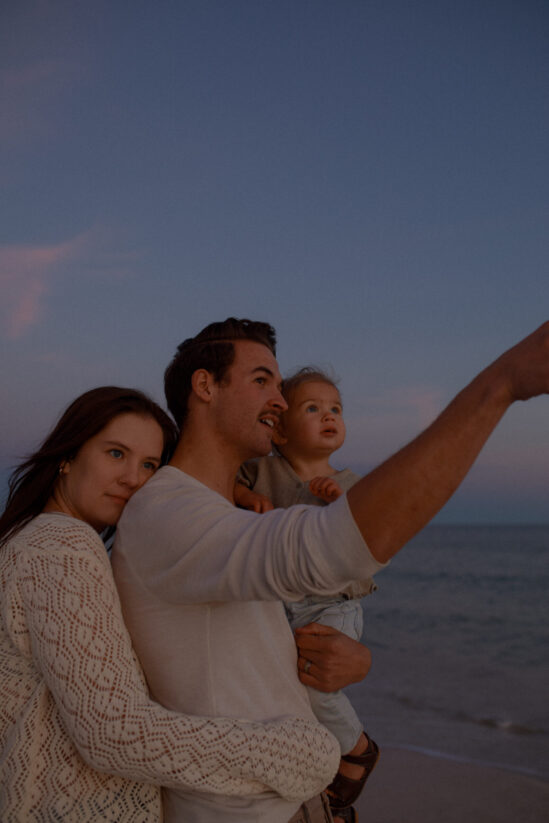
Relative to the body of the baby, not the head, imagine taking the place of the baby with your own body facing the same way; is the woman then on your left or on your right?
on your right

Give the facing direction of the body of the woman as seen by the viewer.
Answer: to the viewer's right

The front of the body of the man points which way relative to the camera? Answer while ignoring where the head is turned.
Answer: to the viewer's right

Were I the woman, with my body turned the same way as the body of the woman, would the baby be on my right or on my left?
on my left
